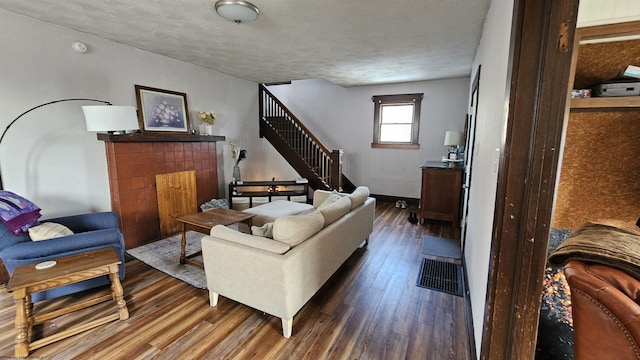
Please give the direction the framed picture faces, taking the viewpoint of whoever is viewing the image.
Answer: facing the viewer and to the right of the viewer

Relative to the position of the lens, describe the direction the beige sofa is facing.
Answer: facing away from the viewer and to the left of the viewer

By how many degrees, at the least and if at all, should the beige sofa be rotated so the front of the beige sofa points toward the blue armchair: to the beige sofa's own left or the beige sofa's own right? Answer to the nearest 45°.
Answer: approximately 45° to the beige sofa's own left

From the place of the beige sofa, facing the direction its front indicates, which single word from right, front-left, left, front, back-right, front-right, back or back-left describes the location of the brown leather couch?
back

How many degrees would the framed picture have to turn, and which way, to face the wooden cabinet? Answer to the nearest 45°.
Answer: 0° — it already faces it

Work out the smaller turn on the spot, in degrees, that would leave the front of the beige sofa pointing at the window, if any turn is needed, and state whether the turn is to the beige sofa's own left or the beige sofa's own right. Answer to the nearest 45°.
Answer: approximately 90° to the beige sofa's own right

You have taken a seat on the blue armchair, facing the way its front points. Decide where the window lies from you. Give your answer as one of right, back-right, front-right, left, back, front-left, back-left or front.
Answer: front-left

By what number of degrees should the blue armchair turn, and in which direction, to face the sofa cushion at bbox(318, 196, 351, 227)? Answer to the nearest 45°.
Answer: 0° — it already faces it

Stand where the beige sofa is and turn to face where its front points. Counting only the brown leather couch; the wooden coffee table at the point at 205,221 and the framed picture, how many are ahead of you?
2

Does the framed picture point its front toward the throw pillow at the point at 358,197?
yes

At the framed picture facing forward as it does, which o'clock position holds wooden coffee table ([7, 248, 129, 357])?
The wooden coffee table is roughly at 2 o'clock from the framed picture.

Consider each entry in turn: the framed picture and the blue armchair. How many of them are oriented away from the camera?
0

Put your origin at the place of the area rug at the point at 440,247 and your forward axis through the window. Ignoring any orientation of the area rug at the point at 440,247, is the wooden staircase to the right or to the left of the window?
left

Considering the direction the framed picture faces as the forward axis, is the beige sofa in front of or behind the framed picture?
in front

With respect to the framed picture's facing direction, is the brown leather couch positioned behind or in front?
in front
